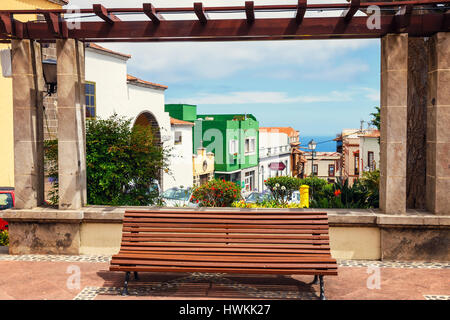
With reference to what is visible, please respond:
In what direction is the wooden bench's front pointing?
toward the camera

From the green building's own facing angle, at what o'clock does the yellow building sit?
The yellow building is roughly at 2 o'clock from the green building.

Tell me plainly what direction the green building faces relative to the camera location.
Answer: facing the viewer and to the right of the viewer

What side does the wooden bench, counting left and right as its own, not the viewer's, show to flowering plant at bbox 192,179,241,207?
back

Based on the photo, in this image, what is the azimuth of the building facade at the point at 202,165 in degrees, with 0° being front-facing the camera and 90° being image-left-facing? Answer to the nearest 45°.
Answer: approximately 315°

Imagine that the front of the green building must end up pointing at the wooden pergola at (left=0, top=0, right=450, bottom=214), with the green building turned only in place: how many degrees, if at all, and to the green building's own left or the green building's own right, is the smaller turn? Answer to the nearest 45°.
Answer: approximately 45° to the green building's own right

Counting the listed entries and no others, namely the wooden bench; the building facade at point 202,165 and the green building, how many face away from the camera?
0

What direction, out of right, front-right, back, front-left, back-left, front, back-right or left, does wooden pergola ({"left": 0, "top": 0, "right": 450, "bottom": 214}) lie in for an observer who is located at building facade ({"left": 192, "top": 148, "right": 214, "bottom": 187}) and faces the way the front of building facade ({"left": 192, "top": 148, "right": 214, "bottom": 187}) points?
front-right

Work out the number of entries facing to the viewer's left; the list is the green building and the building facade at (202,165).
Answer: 0

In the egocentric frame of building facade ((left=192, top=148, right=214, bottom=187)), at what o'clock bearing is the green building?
The green building is roughly at 8 o'clock from the building facade.

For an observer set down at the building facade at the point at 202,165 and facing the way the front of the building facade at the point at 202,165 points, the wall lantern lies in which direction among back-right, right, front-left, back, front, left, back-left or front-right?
front-right

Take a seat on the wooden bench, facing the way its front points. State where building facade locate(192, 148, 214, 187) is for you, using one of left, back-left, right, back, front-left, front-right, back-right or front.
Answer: back
